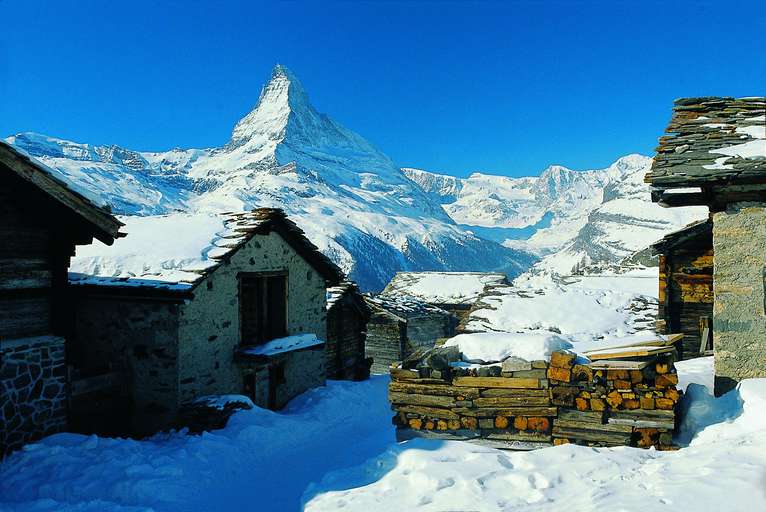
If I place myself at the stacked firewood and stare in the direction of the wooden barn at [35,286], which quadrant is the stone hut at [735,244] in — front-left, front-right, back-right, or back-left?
back-right

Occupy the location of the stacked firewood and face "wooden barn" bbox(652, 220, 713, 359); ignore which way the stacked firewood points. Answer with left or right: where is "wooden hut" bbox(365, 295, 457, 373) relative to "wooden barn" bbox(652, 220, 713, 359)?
left

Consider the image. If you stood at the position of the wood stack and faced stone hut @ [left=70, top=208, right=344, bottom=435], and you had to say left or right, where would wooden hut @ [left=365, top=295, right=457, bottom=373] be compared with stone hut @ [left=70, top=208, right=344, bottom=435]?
right

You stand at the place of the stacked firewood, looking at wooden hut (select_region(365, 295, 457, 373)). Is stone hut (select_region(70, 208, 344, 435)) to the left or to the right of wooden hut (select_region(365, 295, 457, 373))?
left

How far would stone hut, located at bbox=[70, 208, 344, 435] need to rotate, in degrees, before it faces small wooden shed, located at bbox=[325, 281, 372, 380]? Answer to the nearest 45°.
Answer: approximately 90° to its left

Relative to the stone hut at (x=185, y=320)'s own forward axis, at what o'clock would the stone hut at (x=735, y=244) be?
the stone hut at (x=735, y=244) is roughly at 12 o'clock from the stone hut at (x=185, y=320).

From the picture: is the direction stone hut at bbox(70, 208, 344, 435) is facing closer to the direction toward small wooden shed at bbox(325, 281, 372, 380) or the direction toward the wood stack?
the wood stack

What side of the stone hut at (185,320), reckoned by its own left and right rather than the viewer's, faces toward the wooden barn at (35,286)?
right

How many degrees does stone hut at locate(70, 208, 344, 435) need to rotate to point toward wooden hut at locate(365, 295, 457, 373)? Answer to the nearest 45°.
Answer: approximately 90° to its left

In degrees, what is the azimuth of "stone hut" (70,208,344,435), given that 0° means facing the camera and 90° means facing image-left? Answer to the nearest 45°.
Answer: approximately 315°

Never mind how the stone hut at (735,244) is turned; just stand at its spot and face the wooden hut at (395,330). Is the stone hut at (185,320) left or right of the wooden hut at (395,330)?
left
